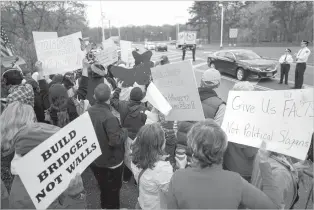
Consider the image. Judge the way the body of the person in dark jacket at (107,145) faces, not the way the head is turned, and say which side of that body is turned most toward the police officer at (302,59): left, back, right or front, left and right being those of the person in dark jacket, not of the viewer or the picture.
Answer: front

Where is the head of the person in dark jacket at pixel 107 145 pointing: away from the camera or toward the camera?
away from the camera

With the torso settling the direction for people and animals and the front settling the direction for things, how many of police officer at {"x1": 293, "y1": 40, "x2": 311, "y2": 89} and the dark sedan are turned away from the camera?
0

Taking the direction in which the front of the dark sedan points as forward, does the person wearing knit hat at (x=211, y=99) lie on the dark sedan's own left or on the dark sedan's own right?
on the dark sedan's own right

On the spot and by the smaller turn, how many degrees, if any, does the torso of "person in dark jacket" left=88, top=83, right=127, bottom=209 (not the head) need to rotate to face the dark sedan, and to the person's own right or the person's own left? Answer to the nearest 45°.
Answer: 0° — they already face it

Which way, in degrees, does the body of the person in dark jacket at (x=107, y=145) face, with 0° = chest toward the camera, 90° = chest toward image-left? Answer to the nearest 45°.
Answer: approximately 225°

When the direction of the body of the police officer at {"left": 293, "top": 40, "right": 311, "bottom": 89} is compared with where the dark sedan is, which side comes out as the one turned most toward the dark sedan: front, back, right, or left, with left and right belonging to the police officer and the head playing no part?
right

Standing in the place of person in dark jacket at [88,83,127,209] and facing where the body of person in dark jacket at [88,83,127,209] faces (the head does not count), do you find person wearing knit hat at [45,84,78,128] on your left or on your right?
on your left

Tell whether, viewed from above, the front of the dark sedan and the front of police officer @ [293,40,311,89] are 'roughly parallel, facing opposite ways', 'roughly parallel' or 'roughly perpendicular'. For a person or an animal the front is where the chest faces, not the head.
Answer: roughly perpendicular
